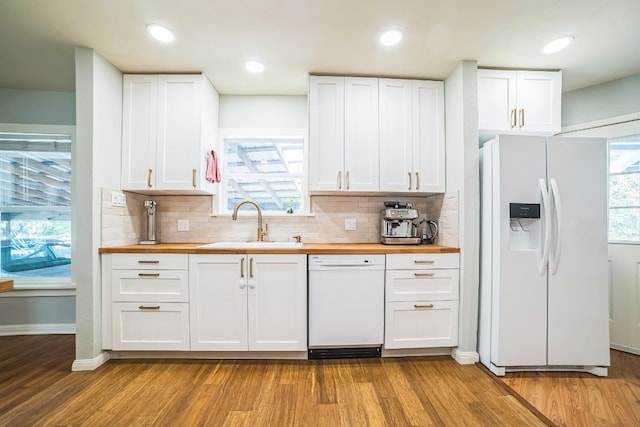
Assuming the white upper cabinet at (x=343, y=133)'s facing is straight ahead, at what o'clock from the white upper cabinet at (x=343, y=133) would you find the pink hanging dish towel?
The pink hanging dish towel is roughly at 3 o'clock from the white upper cabinet.

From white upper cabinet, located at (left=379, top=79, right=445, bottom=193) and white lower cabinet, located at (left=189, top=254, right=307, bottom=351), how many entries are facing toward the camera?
2

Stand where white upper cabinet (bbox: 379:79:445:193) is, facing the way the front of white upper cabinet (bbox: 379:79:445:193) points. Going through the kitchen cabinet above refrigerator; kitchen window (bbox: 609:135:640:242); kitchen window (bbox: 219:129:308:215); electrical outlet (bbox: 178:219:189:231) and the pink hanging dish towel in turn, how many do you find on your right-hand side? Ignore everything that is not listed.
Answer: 3

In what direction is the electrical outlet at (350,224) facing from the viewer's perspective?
toward the camera

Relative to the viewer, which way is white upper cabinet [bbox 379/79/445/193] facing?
toward the camera

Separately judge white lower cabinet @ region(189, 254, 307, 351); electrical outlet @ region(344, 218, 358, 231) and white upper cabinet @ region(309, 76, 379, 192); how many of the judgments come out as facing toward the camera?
3

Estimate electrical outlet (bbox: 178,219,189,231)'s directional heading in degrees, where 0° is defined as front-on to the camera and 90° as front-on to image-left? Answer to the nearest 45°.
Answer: approximately 0°

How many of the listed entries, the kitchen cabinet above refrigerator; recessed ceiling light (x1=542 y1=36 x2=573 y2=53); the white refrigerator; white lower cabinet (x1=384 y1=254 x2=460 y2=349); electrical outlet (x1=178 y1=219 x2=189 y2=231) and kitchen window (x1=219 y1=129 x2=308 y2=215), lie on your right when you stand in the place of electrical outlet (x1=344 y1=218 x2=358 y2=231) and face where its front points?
2

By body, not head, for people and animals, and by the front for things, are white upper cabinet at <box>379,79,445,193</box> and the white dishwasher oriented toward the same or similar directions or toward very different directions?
same or similar directions

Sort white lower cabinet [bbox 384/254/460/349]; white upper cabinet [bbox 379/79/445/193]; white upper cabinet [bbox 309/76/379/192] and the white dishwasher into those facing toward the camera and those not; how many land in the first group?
4

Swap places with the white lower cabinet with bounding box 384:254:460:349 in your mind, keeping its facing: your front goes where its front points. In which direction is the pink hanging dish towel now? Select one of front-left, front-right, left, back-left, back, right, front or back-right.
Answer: right

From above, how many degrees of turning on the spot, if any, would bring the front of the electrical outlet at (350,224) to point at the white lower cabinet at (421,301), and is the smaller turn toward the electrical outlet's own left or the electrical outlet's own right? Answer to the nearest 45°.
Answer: approximately 45° to the electrical outlet's own left

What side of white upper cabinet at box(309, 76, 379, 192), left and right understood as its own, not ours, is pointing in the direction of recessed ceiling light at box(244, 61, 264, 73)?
right
